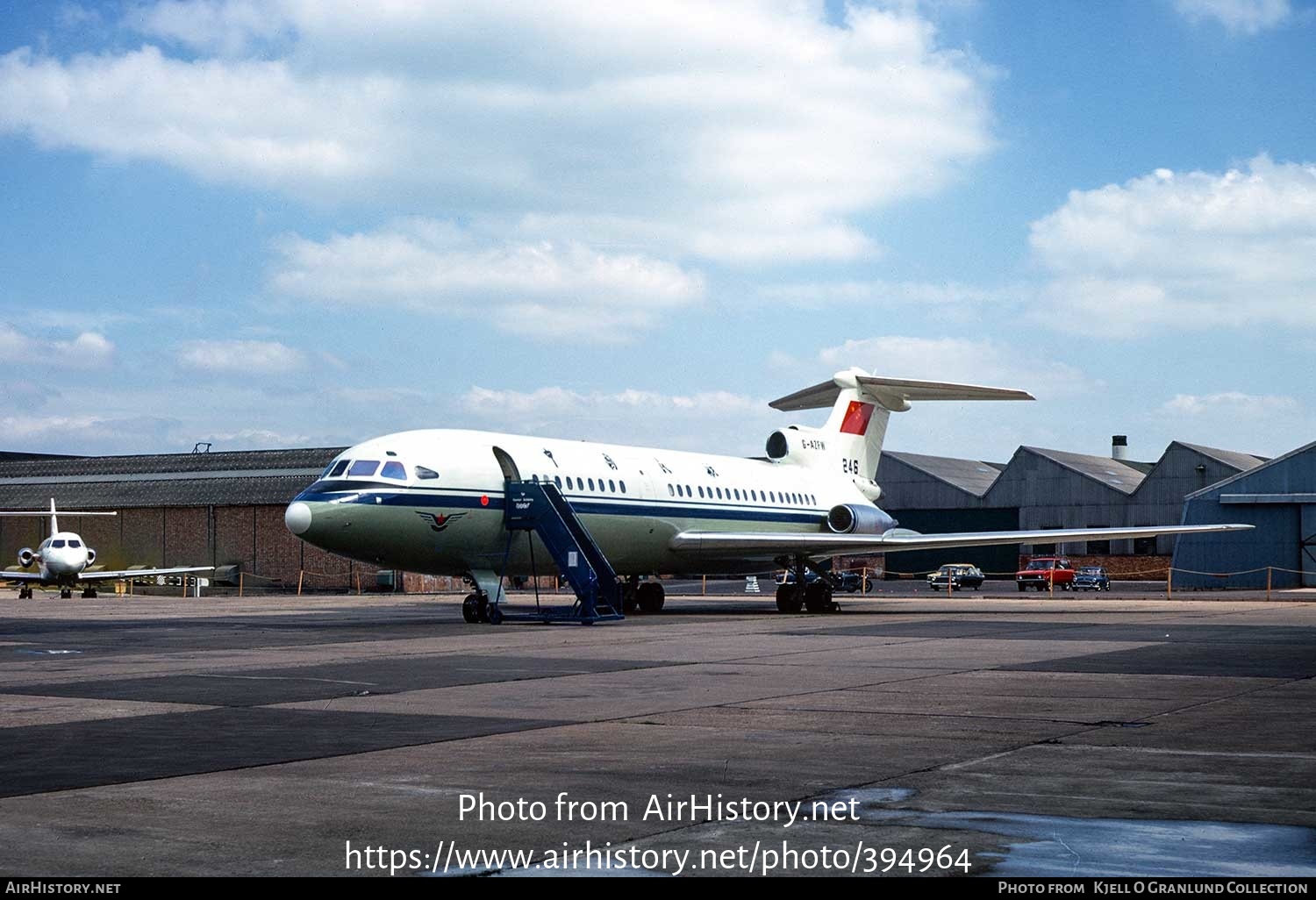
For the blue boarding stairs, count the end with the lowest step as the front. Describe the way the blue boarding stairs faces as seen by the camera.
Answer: facing the viewer and to the right of the viewer

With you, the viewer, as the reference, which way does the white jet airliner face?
facing the viewer and to the left of the viewer
